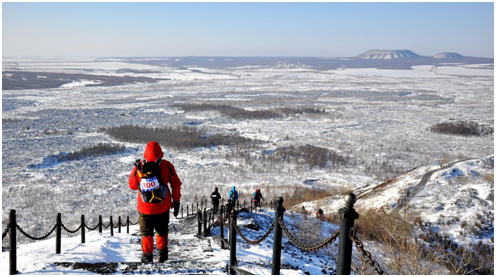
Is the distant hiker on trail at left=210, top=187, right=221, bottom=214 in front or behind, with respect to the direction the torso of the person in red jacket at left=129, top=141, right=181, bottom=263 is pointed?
in front

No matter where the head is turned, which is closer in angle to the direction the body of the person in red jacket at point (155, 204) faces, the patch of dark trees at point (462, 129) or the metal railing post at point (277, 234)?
the patch of dark trees

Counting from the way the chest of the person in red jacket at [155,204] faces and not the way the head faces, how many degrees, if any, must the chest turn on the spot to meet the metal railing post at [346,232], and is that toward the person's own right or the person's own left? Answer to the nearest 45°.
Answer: approximately 135° to the person's own right

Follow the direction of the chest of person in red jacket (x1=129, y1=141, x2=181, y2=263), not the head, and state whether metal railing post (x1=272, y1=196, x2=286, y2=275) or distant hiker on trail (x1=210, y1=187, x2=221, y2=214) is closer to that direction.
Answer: the distant hiker on trail

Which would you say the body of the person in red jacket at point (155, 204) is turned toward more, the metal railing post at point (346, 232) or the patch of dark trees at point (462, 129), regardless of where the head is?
the patch of dark trees

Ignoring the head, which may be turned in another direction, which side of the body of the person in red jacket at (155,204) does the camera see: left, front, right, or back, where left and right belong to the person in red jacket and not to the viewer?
back

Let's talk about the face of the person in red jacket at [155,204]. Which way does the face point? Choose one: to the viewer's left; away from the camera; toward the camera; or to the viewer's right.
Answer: away from the camera

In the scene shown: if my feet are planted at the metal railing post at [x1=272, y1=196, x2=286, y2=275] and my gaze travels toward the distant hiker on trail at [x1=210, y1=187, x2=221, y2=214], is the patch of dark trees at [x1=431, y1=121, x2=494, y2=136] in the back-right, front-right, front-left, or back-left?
front-right

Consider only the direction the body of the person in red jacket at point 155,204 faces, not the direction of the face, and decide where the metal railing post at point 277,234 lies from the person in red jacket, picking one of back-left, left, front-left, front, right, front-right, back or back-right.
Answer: back-right
